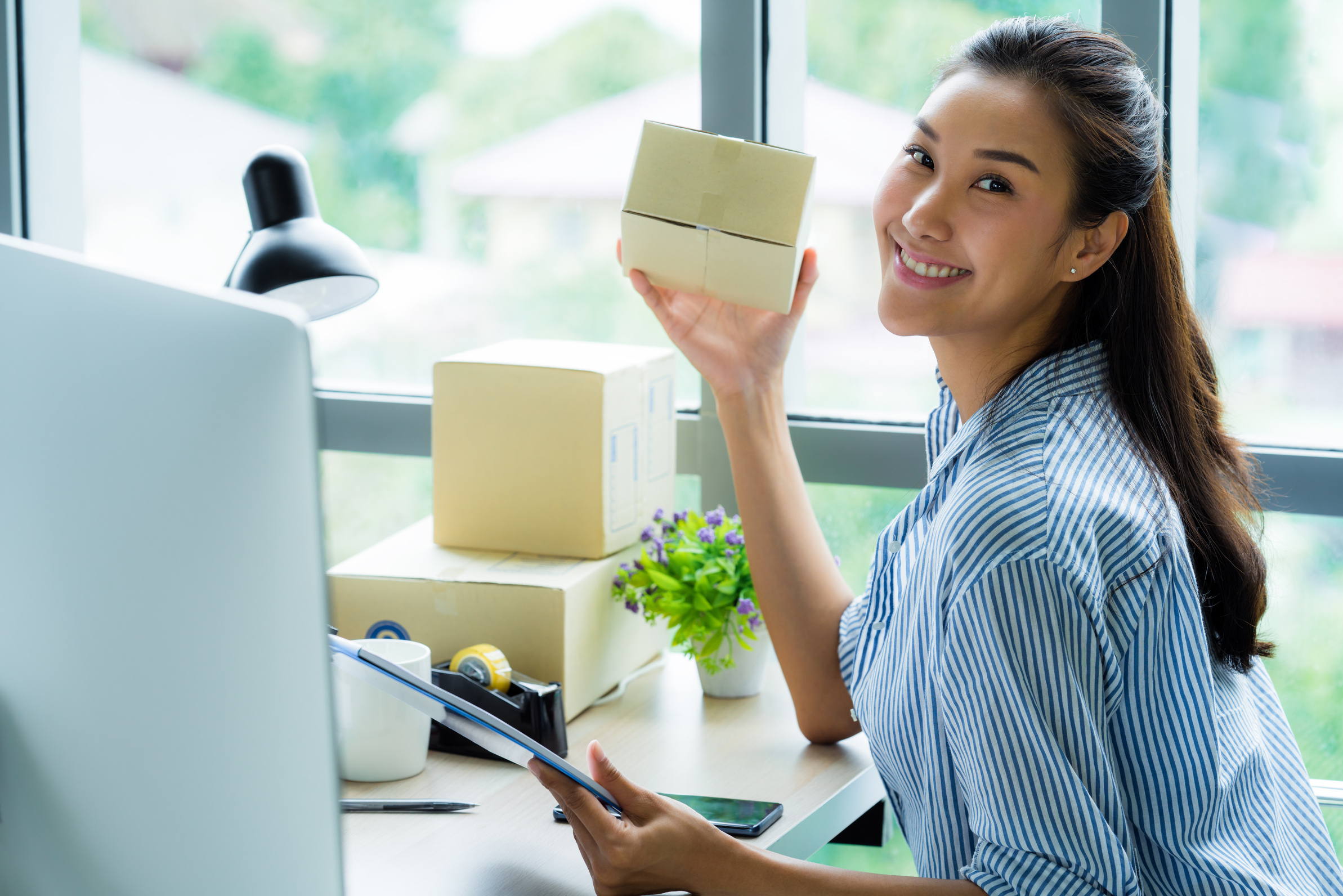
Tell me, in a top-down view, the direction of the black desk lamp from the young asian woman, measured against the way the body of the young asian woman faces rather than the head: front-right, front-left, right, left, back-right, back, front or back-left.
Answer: front

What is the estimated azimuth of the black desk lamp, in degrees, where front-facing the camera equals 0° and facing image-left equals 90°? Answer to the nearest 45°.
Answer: approximately 315°

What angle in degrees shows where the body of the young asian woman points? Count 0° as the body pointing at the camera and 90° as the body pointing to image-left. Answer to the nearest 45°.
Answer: approximately 90°

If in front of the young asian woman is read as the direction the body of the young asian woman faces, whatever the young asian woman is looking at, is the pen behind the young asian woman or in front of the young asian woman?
in front

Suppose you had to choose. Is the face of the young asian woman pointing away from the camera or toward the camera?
toward the camera

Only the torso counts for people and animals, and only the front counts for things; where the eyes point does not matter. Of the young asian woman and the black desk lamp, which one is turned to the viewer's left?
the young asian woman

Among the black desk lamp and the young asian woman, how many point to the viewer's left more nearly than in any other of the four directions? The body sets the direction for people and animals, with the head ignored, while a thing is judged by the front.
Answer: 1

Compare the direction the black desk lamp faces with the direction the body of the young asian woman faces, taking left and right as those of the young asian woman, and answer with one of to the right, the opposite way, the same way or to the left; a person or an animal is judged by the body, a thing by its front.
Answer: the opposite way

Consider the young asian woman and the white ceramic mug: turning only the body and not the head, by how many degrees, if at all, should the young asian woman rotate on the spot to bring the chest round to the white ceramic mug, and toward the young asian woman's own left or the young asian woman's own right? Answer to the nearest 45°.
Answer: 0° — they already face it
